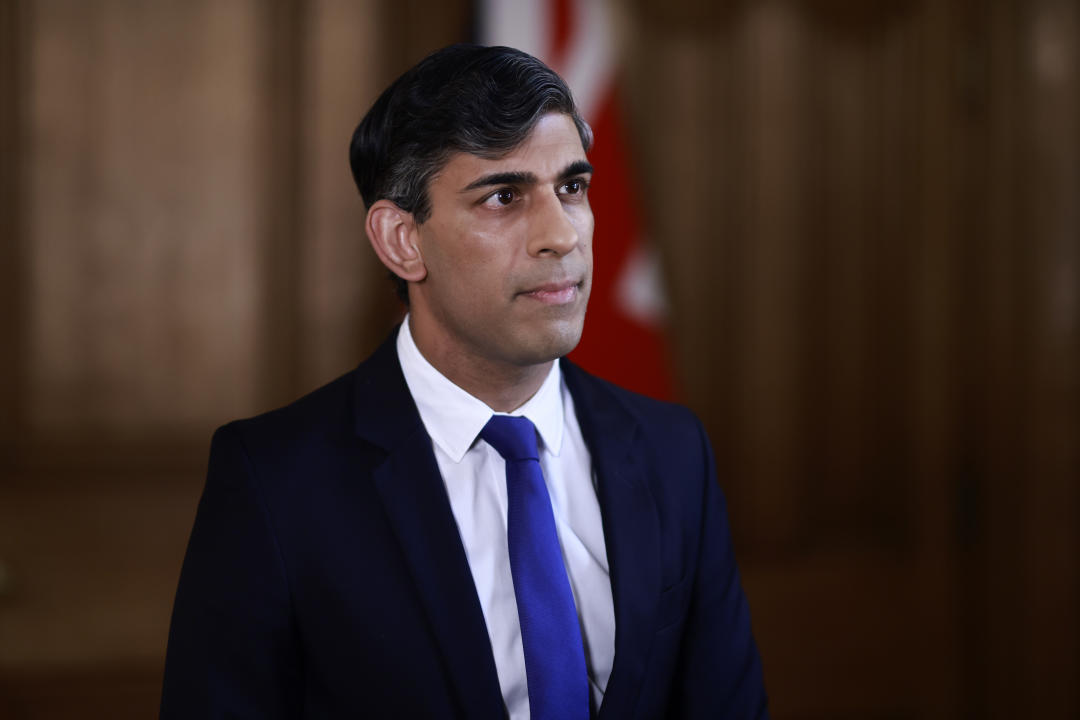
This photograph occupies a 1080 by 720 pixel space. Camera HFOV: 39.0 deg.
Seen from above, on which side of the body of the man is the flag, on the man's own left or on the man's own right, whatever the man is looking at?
on the man's own left

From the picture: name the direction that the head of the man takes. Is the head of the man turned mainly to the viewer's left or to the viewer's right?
to the viewer's right
